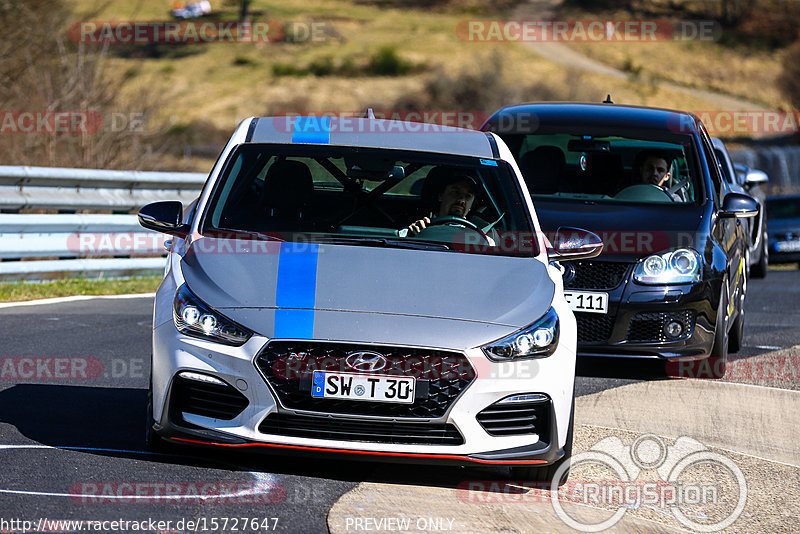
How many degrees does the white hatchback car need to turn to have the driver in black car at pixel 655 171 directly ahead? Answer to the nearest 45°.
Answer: approximately 135° to its left

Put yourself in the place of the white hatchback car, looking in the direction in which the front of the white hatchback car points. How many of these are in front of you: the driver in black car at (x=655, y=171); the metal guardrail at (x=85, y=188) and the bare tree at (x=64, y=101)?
0

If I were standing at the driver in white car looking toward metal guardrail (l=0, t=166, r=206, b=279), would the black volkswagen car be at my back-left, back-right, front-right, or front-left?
front-right

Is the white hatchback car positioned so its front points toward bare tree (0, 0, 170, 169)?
no

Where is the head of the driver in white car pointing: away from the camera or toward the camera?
toward the camera

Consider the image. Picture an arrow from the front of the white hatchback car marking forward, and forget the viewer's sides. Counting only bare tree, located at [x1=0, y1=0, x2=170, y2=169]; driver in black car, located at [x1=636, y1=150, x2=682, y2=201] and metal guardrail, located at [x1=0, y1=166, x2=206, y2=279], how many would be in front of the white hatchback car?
0

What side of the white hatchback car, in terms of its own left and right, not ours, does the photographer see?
front

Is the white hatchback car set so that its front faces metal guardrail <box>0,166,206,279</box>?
no

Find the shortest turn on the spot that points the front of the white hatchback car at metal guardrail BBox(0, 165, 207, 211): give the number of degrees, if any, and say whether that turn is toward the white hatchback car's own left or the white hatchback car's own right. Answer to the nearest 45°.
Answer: approximately 180°

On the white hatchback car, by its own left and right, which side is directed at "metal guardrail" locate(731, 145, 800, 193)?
back
